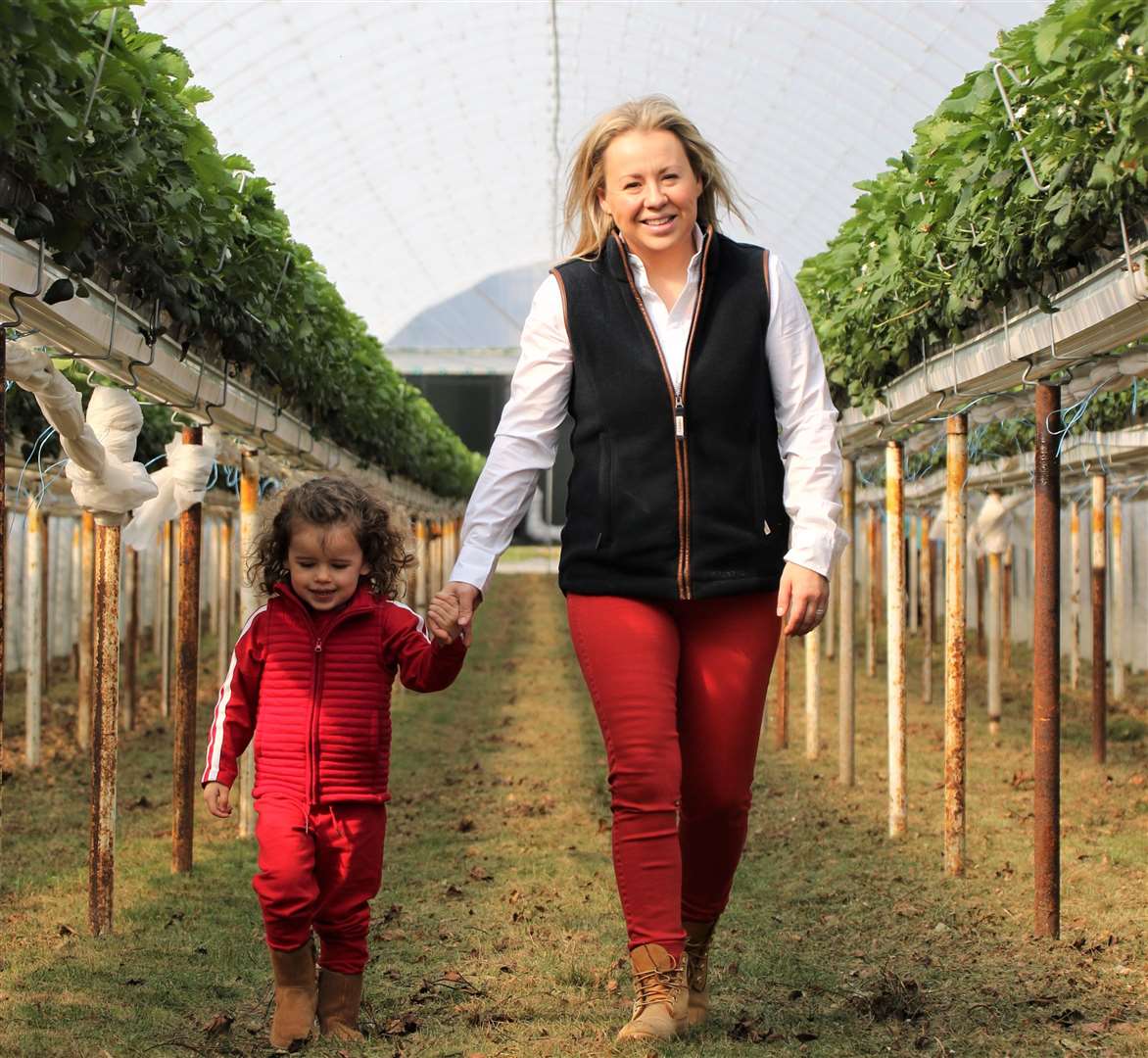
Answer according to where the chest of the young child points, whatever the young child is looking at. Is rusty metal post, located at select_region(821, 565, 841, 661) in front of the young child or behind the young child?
behind

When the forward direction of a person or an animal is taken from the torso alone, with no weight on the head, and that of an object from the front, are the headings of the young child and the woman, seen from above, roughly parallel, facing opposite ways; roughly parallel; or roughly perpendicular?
roughly parallel

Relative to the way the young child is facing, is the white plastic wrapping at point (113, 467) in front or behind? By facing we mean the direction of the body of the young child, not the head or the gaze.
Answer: behind

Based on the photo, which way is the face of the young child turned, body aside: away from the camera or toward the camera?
toward the camera

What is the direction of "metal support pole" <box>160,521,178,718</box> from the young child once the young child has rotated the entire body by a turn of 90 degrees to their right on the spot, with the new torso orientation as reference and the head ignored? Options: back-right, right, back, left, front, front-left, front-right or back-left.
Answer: right

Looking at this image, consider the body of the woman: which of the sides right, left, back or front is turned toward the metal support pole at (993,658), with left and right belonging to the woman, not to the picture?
back

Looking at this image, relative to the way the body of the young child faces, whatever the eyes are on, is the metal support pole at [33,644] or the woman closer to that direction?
the woman

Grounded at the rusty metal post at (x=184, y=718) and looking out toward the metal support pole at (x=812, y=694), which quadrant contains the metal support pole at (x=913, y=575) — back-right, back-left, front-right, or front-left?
front-left

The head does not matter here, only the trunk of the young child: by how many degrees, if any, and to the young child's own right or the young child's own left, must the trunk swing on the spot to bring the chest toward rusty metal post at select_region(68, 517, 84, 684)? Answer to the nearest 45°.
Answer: approximately 180°

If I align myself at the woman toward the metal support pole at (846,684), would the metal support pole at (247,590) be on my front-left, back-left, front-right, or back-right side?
front-left

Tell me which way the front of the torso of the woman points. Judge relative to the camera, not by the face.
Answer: toward the camera

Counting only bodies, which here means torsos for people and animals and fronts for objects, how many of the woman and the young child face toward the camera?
2

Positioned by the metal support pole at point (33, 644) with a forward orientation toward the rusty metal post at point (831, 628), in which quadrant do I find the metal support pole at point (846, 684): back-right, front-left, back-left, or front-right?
front-right

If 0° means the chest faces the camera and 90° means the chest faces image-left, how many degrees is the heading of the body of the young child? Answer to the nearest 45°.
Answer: approximately 0°

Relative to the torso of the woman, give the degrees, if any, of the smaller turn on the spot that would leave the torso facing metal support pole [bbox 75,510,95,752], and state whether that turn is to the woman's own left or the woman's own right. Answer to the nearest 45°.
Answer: approximately 135° to the woman's own right
